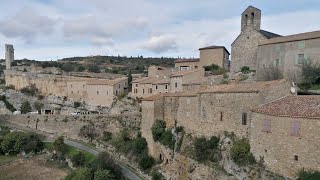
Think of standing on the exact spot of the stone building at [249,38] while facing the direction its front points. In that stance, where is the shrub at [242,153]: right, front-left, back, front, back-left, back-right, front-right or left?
front-left

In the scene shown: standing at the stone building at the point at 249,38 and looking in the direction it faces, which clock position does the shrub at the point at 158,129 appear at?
The shrub is roughly at 12 o'clock from the stone building.

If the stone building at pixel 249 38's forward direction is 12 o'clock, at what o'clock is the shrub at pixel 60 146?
The shrub is roughly at 1 o'clock from the stone building.

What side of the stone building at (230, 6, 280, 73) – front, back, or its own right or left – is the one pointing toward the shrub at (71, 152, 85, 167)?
front

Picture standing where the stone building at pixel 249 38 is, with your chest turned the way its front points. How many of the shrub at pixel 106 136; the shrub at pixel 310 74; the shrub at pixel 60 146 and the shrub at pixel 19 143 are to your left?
1

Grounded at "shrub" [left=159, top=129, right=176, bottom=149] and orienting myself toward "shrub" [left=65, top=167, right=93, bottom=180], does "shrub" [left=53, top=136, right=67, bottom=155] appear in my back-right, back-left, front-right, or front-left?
front-right

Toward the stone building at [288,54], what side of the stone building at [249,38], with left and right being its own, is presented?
left

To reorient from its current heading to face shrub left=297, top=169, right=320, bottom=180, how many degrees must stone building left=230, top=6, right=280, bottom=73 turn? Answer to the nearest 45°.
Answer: approximately 45° to its left

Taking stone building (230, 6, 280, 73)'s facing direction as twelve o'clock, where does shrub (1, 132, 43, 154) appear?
The shrub is roughly at 1 o'clock from the stone building.

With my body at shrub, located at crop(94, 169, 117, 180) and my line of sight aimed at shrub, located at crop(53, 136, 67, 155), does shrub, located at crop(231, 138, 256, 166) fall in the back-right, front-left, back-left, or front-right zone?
back-right

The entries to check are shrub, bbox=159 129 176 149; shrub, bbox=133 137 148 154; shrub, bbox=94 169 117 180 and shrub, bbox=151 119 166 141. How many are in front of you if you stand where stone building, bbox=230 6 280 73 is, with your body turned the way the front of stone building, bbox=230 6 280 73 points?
4

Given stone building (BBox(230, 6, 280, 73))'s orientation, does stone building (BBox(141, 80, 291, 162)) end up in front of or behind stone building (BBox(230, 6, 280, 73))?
in front

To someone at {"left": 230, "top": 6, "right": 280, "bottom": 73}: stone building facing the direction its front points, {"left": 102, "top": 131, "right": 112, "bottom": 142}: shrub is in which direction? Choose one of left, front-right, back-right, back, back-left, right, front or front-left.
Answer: front-right

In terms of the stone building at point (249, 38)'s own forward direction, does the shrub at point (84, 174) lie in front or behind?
in front

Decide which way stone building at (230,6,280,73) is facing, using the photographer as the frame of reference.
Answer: facing the viewer and to the left of the viewer
